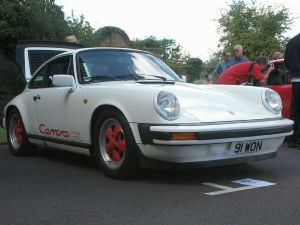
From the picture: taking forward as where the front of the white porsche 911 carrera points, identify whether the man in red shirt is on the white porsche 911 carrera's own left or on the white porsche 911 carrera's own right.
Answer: on the white porsche 911 carrera's own left

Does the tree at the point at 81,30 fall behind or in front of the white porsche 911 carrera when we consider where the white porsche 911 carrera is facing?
behind

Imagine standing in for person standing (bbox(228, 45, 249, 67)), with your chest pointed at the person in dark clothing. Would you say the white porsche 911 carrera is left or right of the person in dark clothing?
right

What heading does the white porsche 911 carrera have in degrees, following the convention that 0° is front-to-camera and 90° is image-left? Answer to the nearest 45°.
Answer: approximately 315°

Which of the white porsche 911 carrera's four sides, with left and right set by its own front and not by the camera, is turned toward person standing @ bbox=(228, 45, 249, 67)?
left

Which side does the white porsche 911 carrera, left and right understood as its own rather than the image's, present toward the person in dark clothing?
left

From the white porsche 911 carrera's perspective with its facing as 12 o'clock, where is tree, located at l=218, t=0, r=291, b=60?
The tree is roughly at 8 o'clock from the white porsche 911 carrera.

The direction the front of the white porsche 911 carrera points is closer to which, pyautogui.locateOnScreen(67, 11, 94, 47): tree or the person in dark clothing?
the person in dark clothing
